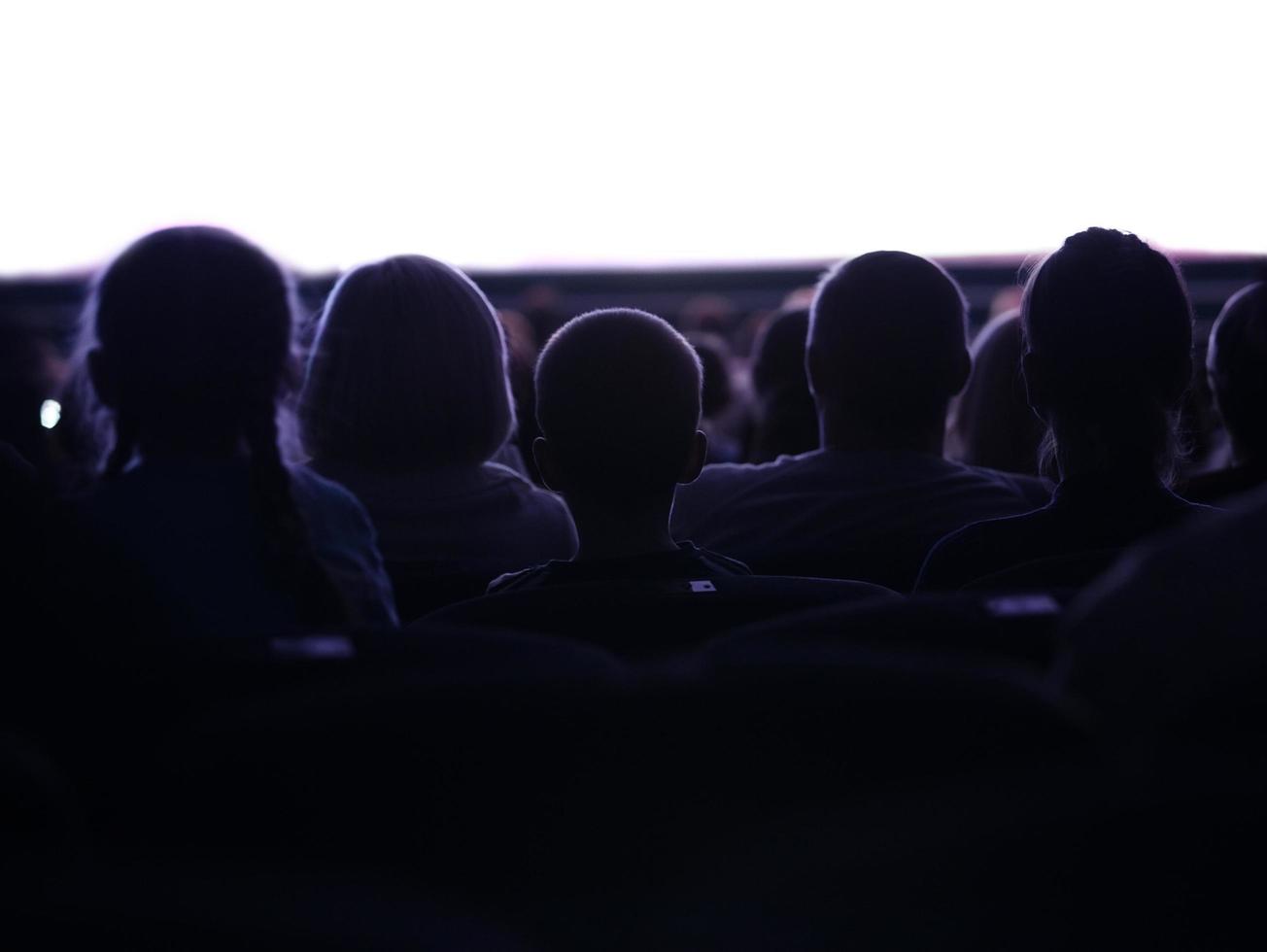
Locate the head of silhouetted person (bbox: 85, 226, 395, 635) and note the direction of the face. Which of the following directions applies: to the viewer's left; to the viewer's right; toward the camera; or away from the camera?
away from the camera

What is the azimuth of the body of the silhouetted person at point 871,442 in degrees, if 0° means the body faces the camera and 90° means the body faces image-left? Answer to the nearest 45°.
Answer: approximately 180°

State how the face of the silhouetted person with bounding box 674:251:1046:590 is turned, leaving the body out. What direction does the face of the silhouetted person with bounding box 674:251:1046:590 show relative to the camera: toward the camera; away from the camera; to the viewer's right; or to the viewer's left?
away from the camera

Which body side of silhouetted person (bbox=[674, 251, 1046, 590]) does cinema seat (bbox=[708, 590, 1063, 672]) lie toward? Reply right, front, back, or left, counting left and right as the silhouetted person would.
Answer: back

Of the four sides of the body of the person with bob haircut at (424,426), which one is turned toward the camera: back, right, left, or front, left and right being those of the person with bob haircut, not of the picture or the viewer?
back

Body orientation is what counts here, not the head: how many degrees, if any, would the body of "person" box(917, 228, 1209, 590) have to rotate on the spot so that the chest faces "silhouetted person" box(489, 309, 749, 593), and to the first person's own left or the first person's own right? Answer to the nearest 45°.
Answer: approximately 90° to the first person's own left

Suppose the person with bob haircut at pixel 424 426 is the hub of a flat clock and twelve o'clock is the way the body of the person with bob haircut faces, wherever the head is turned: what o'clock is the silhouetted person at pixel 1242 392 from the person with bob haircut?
The silhouetted person is roughly at 3 o'clock from the person with bob haircut.

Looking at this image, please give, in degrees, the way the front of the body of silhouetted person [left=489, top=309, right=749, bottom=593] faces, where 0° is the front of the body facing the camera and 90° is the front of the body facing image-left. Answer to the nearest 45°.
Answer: approximately 180°

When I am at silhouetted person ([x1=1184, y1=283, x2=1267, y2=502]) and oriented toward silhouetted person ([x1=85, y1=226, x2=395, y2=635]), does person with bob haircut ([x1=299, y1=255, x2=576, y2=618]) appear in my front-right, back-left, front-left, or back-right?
front-right

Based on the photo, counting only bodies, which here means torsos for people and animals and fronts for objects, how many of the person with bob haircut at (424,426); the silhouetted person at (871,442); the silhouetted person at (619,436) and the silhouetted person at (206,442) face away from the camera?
4

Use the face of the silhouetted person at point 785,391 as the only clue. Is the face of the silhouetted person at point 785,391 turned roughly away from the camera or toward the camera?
away from the camera

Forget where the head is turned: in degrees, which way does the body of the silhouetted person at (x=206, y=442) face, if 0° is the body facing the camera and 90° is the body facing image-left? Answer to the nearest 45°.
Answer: approximately 180°

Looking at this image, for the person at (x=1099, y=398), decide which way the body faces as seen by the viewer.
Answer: away from the camera
